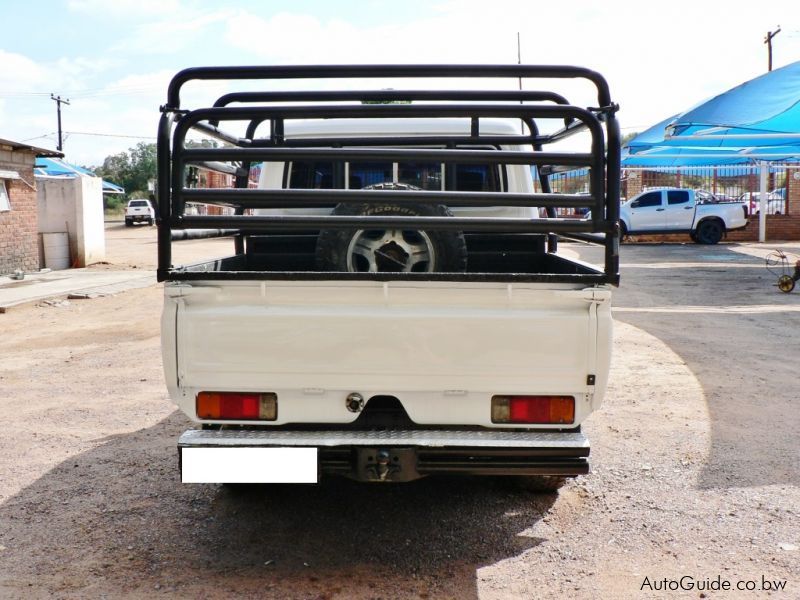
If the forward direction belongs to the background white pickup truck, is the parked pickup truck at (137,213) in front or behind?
in front

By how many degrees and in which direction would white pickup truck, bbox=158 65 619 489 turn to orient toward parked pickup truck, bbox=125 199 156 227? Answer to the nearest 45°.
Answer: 0° — it already faces it

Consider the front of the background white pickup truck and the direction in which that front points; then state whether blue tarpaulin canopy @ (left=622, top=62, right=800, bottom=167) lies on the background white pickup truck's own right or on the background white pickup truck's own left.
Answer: on the background white pickup truck's own left

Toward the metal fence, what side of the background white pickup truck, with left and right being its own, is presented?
right

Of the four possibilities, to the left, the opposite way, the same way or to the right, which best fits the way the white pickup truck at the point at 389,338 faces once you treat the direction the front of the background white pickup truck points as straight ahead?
to the right

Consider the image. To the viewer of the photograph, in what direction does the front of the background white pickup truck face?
facing to the left of the viewer

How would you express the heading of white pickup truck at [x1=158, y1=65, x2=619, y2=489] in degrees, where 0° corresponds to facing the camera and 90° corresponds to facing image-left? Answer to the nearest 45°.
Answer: approximately 180°

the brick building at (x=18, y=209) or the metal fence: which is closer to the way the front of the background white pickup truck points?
the brick building

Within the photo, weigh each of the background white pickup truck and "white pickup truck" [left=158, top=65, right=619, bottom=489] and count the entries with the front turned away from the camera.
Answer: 1

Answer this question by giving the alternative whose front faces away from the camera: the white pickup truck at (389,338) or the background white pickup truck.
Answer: the white pickup truck
